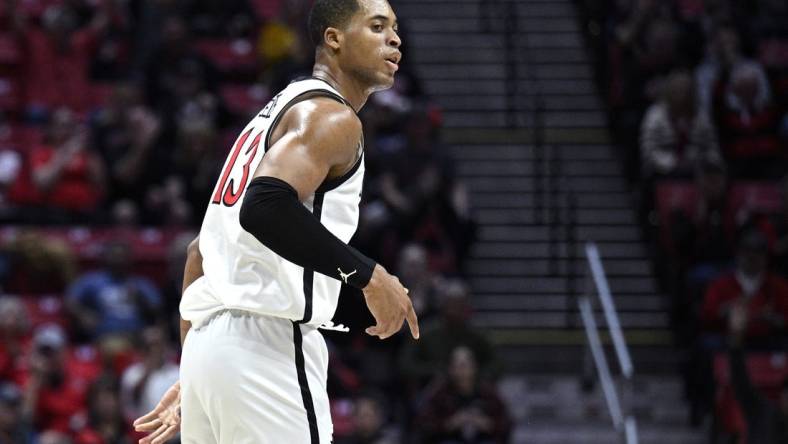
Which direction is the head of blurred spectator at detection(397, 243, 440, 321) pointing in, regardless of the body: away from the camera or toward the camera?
toward the camera

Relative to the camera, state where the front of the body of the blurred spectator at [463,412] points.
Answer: toward the camera

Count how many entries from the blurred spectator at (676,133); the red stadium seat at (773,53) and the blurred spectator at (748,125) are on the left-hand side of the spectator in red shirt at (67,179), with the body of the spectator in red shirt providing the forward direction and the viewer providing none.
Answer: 3

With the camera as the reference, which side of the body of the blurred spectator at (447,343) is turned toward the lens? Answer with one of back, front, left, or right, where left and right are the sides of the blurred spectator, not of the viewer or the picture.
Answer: front

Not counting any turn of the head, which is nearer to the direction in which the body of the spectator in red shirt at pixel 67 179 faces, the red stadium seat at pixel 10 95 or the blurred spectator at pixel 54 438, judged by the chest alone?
the blurred spectator

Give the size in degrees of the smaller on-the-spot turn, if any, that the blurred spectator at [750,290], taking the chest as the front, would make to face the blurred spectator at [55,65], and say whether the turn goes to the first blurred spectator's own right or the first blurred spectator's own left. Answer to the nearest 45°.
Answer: approximately 90° to the first blurred spectator's own right

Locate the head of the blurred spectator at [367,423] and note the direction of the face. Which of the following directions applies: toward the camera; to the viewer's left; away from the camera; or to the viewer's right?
toward the camera

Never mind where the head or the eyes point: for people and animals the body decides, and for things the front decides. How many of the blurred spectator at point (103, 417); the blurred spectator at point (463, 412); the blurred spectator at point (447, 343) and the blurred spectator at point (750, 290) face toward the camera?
4

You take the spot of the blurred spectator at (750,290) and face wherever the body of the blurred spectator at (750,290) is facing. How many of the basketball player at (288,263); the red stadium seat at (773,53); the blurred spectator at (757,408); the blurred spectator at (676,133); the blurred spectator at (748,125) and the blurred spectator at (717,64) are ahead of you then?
2

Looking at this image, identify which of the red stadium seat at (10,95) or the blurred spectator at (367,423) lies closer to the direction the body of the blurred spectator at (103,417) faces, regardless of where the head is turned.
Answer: the blurred spectator

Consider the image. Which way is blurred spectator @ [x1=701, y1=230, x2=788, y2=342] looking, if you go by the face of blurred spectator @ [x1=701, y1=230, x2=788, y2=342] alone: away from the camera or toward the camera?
toward the camera

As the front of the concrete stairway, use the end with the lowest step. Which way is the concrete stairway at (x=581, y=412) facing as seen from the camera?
toward the camera

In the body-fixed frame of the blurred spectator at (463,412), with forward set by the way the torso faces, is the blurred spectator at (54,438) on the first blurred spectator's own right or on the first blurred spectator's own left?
on the first blurred spectator's own right

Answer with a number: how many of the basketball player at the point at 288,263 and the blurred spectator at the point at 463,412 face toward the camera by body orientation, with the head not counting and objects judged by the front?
1

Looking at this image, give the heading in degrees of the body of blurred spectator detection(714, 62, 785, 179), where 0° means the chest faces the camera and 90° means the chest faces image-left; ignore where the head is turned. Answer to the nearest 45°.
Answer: approximately 0°

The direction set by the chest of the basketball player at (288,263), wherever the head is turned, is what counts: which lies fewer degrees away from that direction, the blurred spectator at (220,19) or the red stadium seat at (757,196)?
the red stadium seat

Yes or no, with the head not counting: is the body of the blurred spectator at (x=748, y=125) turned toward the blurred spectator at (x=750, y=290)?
yes

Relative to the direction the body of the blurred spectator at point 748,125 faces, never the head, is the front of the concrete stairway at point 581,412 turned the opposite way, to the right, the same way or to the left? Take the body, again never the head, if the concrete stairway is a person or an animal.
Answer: the same way
